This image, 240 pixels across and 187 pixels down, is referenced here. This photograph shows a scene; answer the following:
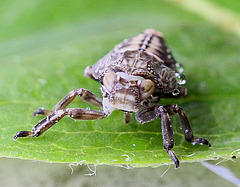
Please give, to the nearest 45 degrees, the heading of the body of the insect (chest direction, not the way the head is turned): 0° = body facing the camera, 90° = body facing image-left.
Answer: approximately 0°
